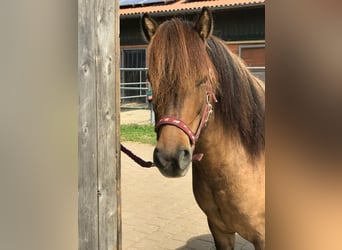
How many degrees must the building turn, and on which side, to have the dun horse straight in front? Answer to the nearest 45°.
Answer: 0° — it already faces it

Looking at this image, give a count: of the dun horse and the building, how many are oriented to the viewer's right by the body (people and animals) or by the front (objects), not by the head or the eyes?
0

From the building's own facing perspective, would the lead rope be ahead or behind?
ahead

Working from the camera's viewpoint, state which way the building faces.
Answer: facing the viewer

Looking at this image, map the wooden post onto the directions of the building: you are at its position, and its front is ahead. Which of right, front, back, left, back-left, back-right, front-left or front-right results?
front

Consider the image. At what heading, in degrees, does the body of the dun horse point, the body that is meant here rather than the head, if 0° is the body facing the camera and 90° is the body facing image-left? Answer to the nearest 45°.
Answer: approximately 45°
